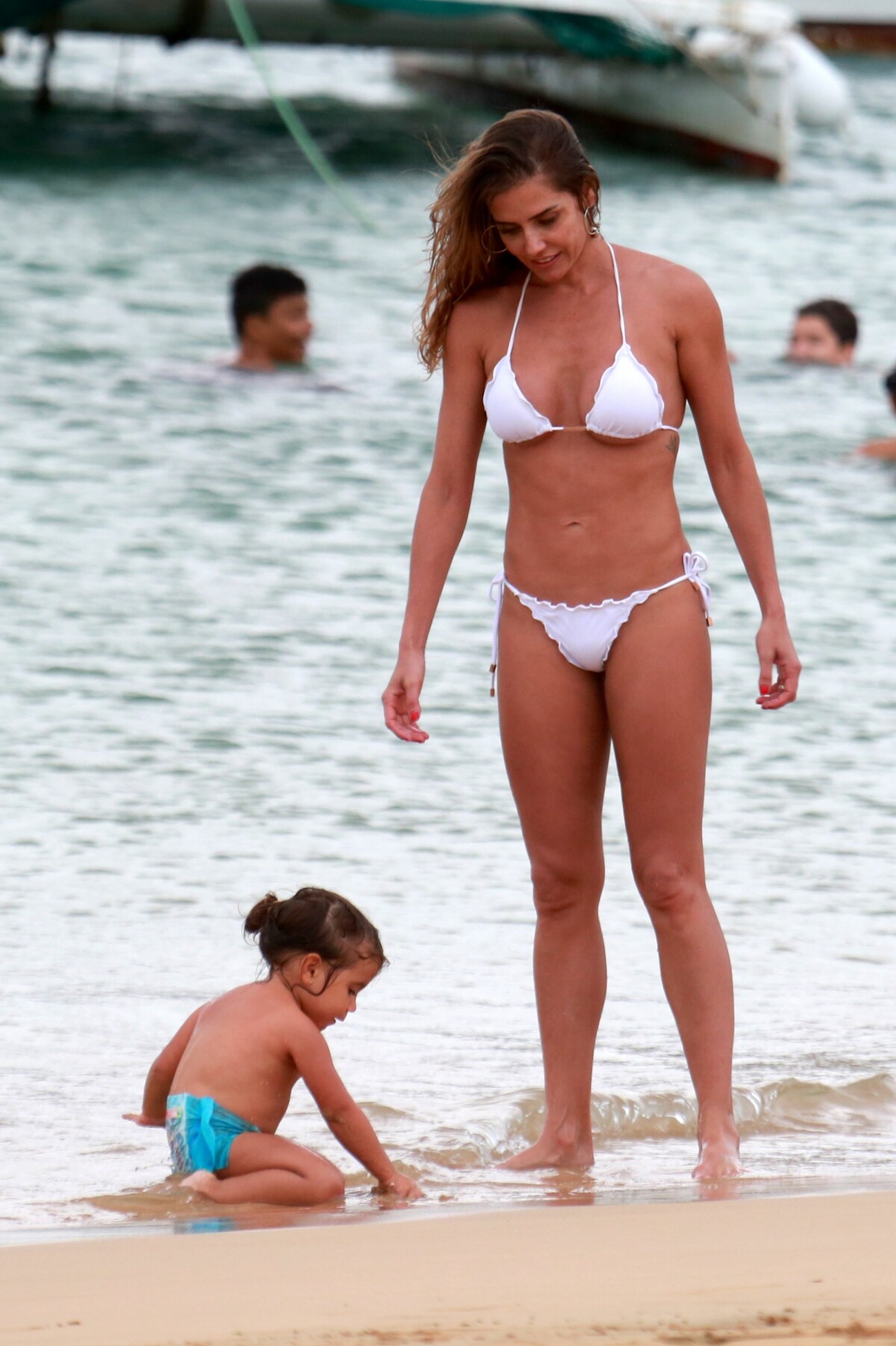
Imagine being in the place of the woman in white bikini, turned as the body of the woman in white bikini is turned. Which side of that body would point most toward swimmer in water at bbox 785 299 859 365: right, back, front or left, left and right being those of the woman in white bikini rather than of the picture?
back

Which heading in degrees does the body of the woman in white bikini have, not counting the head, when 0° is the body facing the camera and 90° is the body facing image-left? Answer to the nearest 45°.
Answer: approximately 0°

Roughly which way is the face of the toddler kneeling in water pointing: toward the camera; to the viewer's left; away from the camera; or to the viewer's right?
to the viewer's right

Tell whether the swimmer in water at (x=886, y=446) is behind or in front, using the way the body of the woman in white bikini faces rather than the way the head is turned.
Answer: behind

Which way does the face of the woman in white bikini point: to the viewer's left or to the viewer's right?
to the viewer's left
